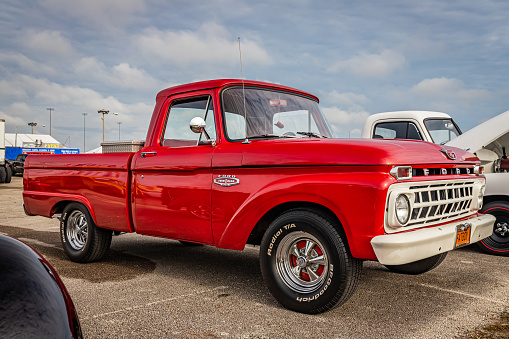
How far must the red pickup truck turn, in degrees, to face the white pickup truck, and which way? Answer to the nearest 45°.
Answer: approximately 90° to its left

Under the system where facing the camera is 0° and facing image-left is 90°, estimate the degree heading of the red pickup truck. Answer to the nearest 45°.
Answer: approximately 315°

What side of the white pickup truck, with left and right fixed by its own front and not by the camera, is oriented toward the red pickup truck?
right

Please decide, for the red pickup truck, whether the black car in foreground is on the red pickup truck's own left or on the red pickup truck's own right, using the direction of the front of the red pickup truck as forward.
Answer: on the red pickup truck's own right

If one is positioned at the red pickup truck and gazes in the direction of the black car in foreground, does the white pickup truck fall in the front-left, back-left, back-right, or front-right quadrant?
back-left

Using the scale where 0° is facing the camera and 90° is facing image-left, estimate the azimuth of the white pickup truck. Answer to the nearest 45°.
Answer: approximately 315°

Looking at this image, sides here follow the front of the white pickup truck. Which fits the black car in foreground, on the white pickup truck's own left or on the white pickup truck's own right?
on the white pickup truck's own right

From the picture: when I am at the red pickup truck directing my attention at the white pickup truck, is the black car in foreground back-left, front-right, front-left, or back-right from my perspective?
back-right
